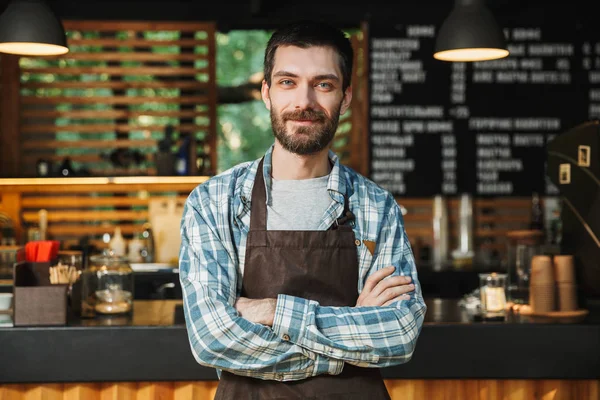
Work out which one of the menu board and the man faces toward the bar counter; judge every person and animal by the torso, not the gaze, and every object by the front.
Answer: the menu board

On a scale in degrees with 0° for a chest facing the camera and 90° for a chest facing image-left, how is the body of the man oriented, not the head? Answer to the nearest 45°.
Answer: approximately 0°

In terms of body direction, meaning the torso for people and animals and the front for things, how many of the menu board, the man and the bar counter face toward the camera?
3

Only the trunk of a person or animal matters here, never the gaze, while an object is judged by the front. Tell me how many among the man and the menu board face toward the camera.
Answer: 2

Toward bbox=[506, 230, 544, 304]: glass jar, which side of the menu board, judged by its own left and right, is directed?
front

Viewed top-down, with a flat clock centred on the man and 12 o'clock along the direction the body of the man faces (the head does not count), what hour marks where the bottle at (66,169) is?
The bottle is roughly at 5 o'clock from the man.

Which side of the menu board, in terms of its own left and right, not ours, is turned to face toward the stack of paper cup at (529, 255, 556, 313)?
front
